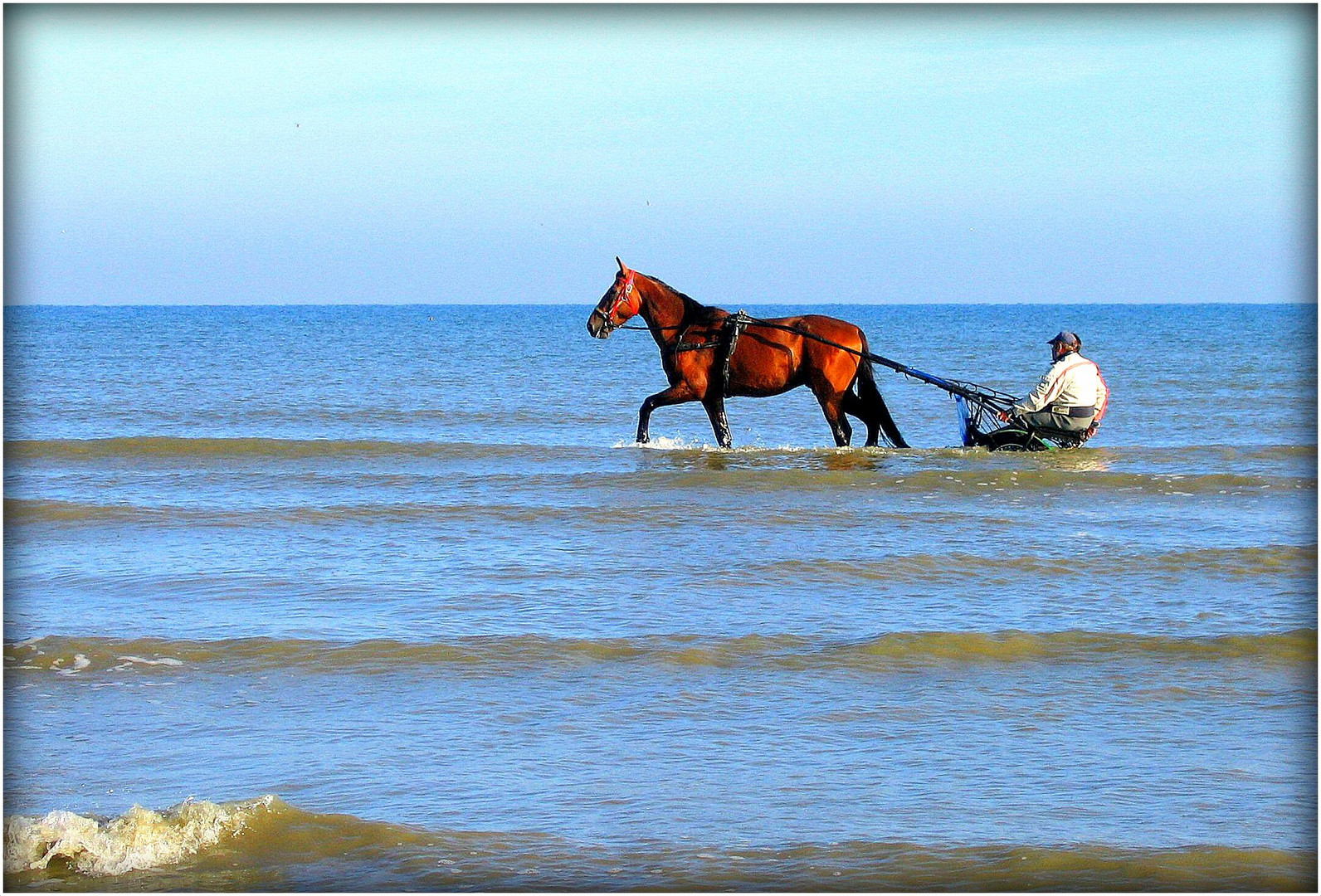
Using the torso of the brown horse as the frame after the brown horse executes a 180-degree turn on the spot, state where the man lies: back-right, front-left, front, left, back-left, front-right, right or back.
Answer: front

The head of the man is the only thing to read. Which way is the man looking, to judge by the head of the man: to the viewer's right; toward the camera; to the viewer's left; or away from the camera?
to the viewer's left

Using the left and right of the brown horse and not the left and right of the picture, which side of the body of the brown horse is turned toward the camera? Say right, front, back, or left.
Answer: left
